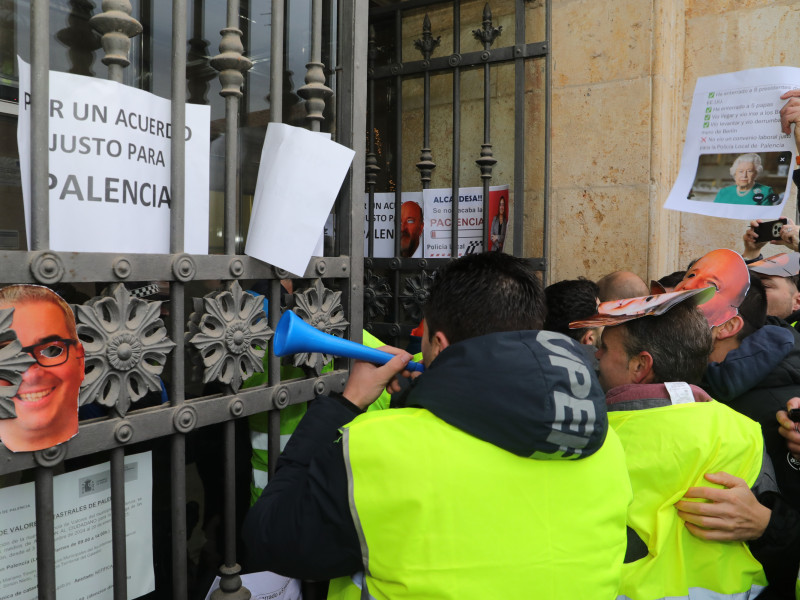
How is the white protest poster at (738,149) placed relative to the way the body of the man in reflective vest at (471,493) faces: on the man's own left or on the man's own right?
on the man's own right

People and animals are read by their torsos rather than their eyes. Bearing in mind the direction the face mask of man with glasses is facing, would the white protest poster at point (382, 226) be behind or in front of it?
behind

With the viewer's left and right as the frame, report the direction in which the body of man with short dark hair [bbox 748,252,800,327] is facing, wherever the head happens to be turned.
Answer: facing to the left of the viewer

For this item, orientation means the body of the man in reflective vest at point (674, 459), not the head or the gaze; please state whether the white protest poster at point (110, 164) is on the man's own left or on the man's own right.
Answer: on the man's own left

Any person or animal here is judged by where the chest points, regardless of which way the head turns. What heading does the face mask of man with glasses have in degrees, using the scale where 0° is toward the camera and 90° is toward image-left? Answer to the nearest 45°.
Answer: approximately 0°

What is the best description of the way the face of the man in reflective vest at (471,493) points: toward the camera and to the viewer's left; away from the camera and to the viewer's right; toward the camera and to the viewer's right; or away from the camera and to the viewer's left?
away from the camera and to the viewer's left

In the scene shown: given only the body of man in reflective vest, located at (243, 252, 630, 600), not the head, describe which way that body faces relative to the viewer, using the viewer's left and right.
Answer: facing away from the viewer and to the left of the viewer

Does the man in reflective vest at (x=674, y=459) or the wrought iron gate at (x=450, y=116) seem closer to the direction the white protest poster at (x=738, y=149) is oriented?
the man in reflective vest
